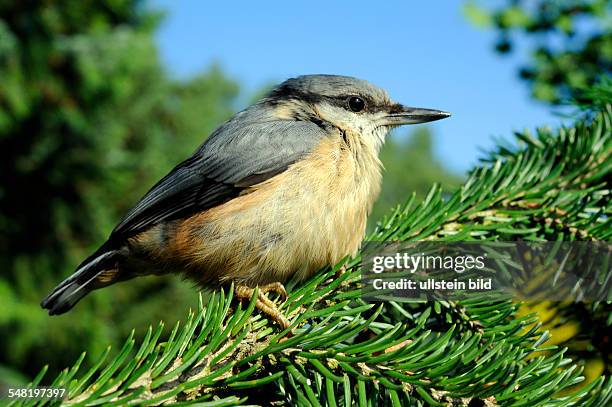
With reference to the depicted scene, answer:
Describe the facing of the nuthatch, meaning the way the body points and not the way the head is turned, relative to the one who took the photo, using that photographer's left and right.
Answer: facing to the right of the viewer
